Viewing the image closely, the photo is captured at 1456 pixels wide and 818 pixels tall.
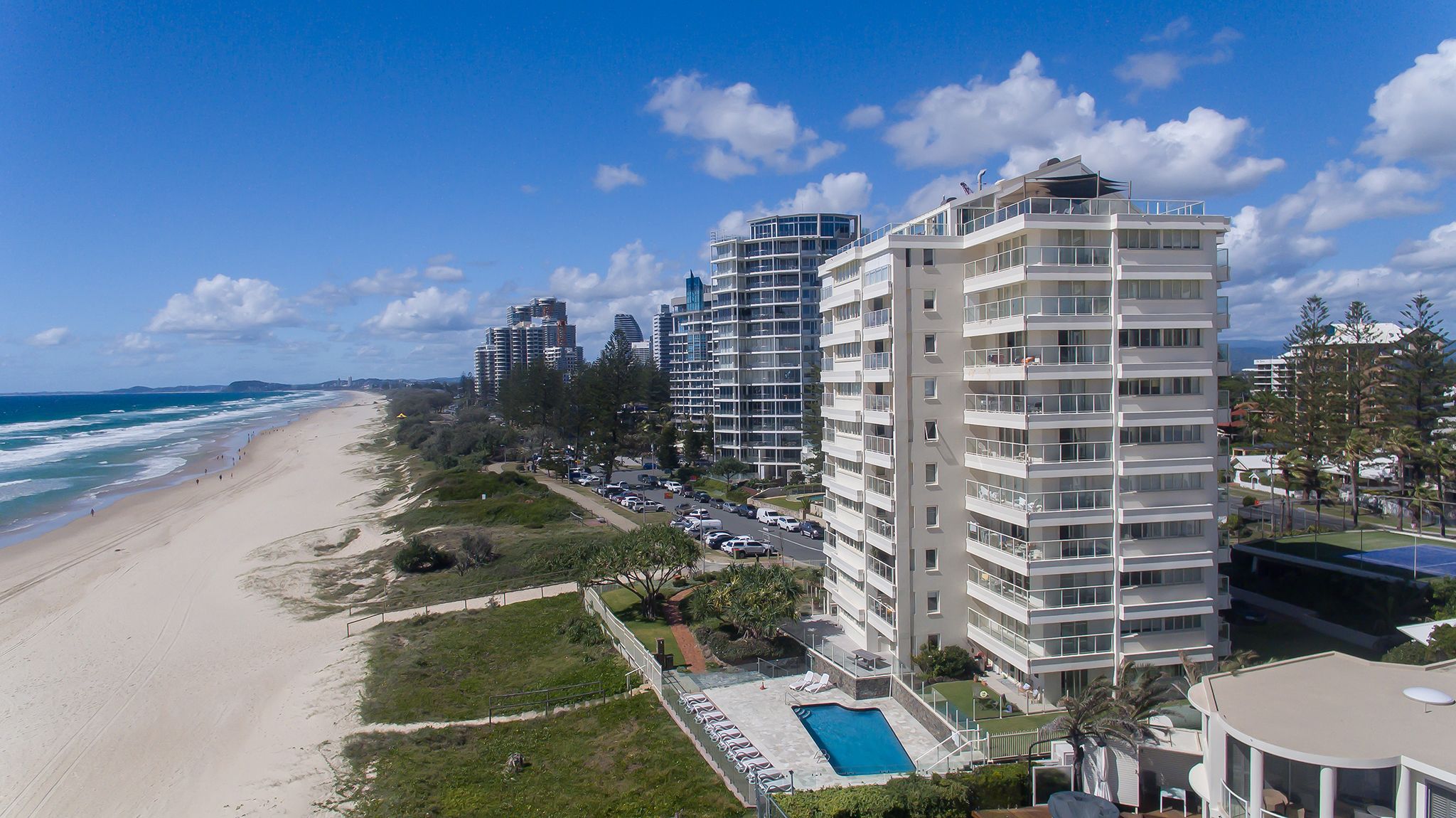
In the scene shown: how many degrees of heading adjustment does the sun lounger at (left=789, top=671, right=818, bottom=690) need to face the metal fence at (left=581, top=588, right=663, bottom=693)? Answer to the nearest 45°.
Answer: approximately 90° to its right

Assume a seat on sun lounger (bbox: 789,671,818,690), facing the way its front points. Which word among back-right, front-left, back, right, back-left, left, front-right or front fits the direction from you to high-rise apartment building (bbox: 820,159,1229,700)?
back-left

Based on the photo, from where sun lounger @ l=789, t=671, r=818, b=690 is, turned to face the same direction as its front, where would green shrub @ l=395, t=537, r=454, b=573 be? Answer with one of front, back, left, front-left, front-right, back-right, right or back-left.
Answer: right

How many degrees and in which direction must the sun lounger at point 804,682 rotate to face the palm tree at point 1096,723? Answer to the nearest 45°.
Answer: approximately 90° to its left

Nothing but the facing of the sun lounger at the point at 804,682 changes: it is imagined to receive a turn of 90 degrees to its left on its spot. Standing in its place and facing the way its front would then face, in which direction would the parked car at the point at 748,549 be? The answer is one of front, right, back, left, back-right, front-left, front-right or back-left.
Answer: back-left

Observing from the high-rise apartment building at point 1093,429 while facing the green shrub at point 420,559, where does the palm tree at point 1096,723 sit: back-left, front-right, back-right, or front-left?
back-left

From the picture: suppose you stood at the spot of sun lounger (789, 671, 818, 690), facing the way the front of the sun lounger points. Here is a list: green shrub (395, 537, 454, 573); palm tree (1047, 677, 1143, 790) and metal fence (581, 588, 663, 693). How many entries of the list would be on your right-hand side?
2

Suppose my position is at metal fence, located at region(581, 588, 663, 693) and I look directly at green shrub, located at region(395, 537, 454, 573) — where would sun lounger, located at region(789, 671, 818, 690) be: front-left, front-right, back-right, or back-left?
back-right

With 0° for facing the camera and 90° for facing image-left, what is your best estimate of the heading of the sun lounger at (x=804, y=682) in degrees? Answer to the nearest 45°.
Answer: approximately 45°

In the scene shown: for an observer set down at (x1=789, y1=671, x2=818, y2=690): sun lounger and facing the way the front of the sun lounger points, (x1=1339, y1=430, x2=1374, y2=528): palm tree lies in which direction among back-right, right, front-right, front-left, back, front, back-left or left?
back
